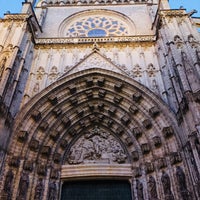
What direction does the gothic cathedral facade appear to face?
toward the camera
